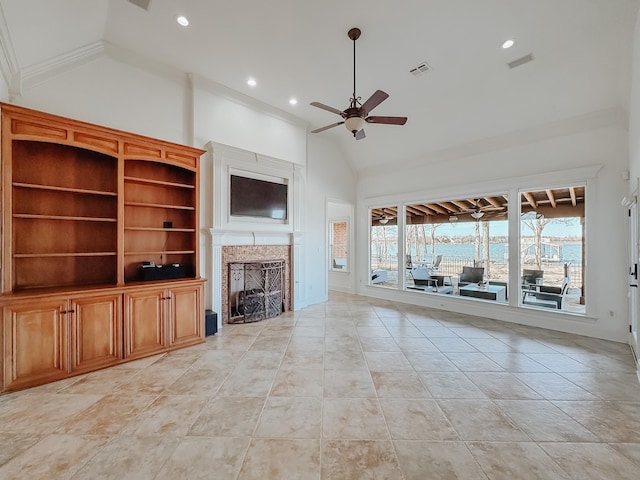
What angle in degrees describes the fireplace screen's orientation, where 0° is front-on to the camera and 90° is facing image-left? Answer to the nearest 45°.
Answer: approximately 315°

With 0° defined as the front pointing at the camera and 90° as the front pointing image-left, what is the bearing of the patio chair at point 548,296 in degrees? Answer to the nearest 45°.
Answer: approximately 90°

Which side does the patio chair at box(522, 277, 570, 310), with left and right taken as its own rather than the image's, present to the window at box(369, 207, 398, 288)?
front

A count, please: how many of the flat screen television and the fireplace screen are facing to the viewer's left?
0

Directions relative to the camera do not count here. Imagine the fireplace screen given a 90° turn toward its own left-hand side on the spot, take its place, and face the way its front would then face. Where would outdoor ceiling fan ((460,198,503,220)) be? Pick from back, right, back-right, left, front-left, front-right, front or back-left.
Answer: front-right

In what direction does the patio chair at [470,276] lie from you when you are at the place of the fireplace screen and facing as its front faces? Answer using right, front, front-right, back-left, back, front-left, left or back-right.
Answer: front-left

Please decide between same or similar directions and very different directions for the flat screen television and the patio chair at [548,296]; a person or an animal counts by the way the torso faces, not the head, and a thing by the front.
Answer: very different directions

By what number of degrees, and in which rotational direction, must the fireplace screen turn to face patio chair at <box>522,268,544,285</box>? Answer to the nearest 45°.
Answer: approximately 45° to its left

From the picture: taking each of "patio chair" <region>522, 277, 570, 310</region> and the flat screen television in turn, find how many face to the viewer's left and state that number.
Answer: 1

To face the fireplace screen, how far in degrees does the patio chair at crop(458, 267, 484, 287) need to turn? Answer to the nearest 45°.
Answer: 0° — it already faces it

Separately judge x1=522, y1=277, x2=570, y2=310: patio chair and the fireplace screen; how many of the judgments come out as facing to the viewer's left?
1

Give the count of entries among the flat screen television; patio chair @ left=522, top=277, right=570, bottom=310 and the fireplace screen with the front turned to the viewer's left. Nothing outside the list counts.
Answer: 1

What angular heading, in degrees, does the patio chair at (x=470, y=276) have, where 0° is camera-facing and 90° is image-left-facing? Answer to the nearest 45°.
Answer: approximately 45°
